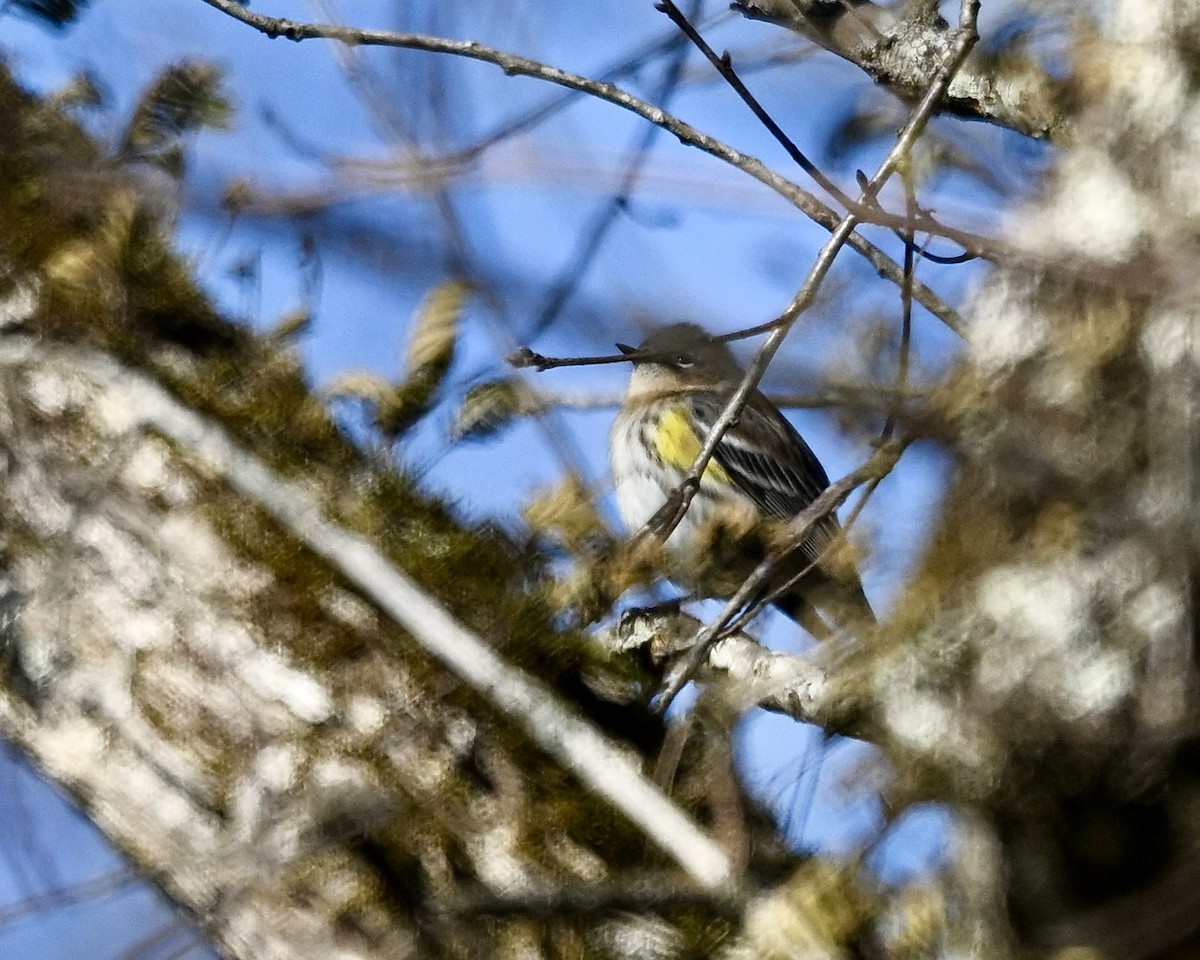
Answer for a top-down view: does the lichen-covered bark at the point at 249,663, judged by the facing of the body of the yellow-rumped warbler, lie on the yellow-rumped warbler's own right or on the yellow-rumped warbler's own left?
on the yellow-rumped warbler's own left

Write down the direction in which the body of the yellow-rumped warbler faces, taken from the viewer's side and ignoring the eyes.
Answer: to the viewer's left

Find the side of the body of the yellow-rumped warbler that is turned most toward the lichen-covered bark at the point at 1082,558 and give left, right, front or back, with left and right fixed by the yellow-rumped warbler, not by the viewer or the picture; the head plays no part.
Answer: left

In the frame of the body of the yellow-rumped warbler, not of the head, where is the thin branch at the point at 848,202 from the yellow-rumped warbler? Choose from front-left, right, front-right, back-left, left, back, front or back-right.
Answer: left

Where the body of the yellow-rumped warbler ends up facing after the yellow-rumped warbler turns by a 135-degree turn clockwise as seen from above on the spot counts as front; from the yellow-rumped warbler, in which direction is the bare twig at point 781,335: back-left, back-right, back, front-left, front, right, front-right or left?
back-right
